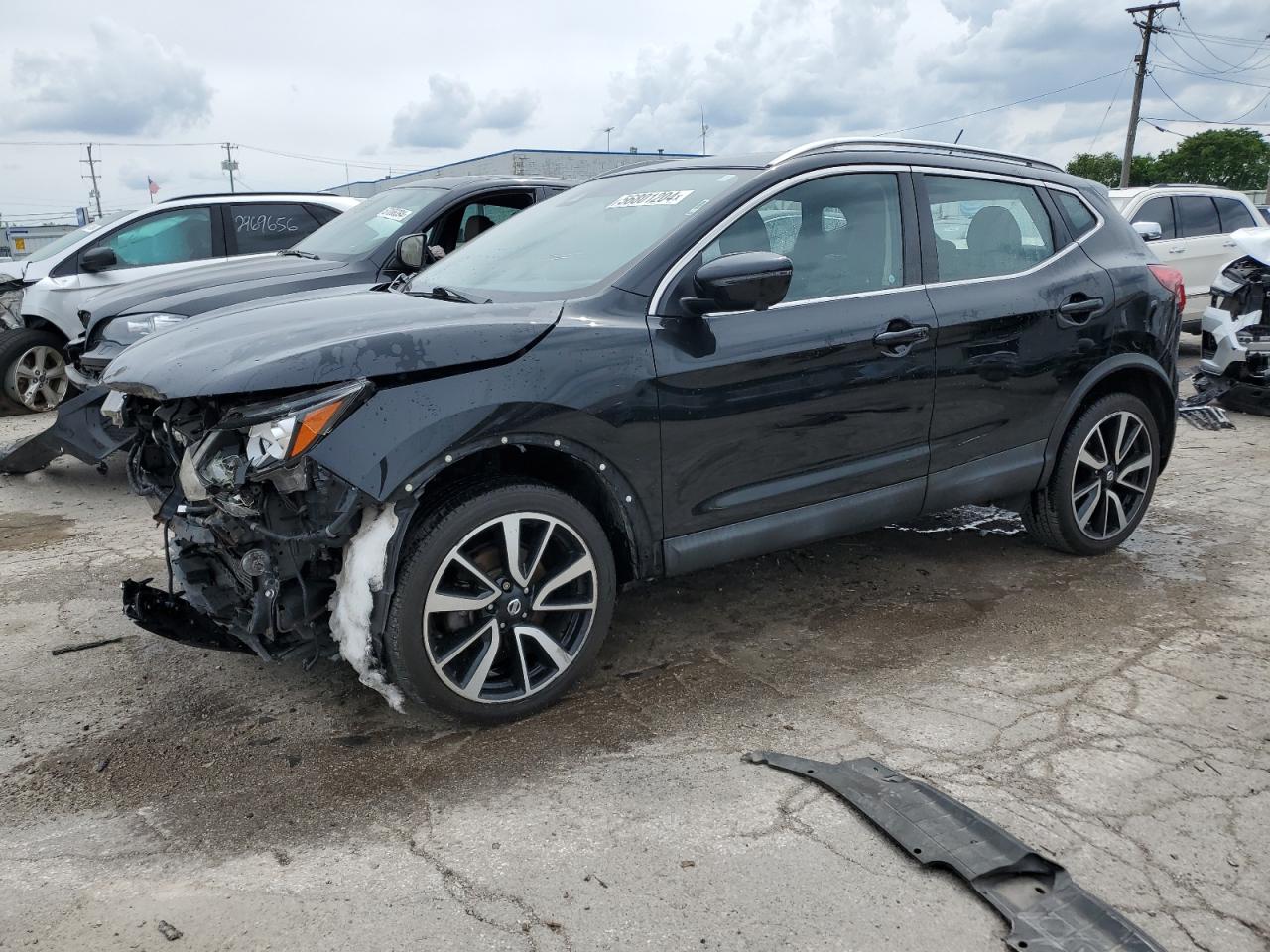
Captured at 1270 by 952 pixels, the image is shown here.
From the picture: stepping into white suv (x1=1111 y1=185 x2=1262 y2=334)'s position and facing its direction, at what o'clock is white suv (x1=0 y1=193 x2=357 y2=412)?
white suv (x1=0 y1=193 x2=357 y2=412) is roughly at 12 o'clock from white suv (x1=1111 y1=185 x2=1262 y2=334).

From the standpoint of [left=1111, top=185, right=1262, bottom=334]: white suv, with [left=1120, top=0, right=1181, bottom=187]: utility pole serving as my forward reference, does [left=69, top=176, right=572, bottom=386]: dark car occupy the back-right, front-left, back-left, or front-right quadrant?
back-left

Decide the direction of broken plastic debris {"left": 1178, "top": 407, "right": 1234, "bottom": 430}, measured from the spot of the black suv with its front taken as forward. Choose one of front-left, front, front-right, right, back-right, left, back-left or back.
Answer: back

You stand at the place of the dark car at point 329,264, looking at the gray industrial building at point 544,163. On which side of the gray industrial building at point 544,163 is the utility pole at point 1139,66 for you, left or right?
right

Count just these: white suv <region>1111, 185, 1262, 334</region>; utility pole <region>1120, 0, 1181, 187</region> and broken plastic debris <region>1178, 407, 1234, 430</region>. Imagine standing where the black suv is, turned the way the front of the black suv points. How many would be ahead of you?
0

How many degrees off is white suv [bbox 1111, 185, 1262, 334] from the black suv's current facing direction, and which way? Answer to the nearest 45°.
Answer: approximately 180°

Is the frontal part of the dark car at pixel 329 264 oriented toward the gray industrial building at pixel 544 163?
no

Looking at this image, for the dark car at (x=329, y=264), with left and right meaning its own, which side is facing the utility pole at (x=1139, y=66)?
back

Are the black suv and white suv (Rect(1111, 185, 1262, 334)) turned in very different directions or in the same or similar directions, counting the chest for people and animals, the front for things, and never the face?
same or similar directions

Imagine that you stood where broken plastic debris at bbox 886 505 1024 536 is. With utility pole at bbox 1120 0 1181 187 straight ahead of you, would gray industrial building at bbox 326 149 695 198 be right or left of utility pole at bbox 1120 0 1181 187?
left

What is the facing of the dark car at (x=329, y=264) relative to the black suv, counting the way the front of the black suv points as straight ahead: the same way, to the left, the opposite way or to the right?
the same way

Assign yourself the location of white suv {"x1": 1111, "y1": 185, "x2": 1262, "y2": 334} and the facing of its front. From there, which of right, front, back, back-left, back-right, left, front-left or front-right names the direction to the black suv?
front-left

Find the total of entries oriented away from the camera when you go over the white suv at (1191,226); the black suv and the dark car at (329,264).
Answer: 0
